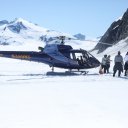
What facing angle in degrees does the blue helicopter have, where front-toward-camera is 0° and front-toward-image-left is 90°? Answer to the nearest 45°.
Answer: approximately 270°
